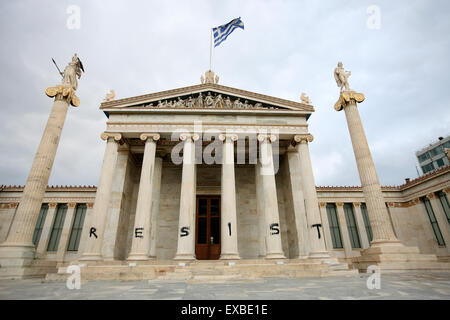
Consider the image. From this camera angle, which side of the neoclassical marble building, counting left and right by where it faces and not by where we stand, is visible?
front

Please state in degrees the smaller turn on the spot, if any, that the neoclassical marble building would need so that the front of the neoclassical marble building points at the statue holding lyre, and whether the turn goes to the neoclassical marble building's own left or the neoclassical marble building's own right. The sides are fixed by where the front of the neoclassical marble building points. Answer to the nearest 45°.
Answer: approximately 90° to the neoclassical marble building's own left
